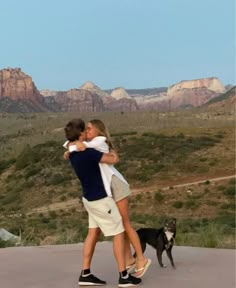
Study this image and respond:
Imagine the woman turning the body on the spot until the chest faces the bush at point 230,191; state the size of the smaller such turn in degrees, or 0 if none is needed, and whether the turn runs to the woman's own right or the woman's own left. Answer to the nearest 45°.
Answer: approximately 90° to the woman's own right

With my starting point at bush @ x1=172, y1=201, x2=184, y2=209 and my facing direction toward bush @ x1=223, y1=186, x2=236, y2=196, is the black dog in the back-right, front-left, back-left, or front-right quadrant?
back-right

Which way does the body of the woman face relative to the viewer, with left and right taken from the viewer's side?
facing to the left of the viewer

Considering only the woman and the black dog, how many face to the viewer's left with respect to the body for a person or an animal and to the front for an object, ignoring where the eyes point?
1

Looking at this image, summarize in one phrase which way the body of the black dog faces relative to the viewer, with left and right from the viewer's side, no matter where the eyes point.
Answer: facing the viewer and to the right of the viewer

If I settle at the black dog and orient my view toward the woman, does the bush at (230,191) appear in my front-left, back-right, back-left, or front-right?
back-right

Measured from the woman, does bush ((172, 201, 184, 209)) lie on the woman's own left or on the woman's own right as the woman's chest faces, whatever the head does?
on the woman's own right

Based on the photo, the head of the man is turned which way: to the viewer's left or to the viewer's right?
to the viewer's right

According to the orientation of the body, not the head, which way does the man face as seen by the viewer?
to the viewer's right

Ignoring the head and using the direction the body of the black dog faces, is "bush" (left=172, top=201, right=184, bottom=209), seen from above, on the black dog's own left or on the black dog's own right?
on the black dog's own left
